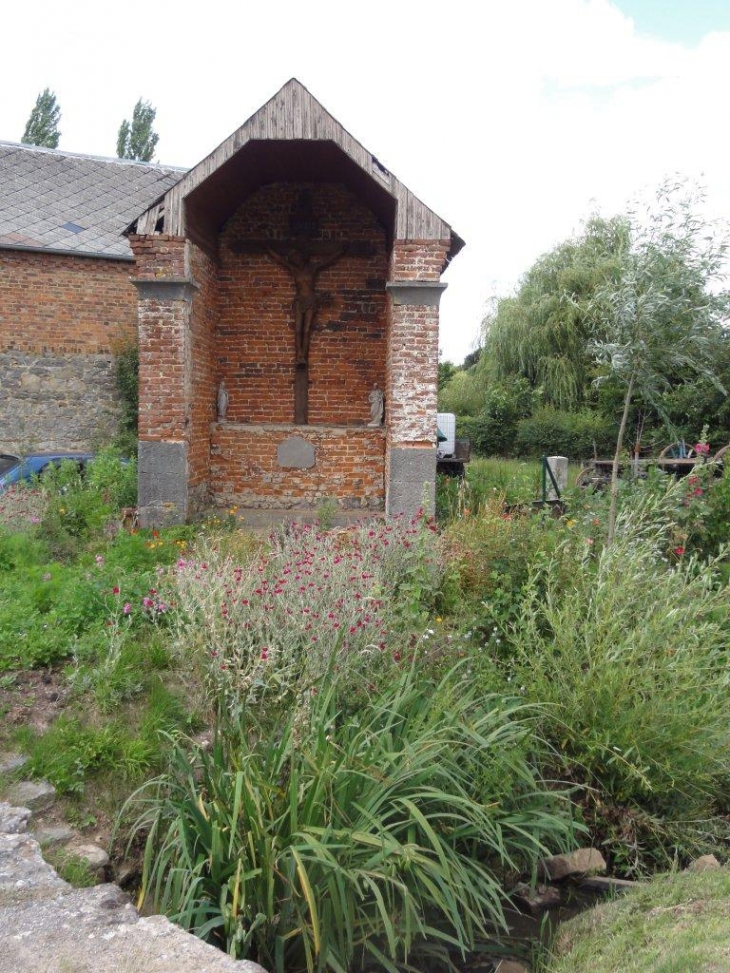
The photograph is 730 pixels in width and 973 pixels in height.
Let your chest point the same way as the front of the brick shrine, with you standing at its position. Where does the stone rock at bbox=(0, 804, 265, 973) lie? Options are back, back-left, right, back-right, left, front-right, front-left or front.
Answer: front

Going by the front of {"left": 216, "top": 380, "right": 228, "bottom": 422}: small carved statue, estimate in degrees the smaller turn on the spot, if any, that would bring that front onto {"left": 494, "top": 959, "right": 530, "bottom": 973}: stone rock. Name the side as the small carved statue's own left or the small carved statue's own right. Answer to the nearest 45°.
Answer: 0° — it already faces it

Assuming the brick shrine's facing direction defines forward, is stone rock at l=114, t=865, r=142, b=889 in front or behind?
in front

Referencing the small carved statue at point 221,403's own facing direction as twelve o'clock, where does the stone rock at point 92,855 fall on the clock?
The stone rock is roughly at 12 o'clock from the small carved statue.

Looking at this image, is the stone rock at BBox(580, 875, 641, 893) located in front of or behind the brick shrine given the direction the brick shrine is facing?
in front

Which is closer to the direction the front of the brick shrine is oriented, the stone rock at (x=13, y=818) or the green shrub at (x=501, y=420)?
the stone rock

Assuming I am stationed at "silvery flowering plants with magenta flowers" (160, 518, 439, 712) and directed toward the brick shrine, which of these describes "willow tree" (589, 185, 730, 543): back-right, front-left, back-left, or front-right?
front-right

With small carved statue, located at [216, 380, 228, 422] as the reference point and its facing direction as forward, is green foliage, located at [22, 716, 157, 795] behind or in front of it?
in front

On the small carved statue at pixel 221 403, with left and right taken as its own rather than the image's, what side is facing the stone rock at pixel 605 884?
front

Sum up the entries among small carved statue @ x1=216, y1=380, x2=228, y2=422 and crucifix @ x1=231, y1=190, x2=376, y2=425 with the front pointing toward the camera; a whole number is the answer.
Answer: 2

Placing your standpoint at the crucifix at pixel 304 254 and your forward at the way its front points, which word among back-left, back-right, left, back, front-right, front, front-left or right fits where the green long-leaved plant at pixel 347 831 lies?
front

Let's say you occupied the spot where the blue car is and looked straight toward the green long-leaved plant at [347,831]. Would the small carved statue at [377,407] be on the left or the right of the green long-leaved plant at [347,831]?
left

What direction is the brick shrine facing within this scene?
toward the camera

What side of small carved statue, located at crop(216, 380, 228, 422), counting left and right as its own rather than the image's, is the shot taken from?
front

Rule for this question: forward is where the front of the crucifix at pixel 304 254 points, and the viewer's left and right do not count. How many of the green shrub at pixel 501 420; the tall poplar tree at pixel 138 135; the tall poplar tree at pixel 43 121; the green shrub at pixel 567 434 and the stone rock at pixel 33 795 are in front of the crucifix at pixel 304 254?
1
